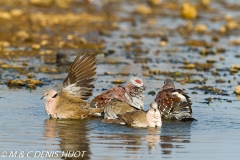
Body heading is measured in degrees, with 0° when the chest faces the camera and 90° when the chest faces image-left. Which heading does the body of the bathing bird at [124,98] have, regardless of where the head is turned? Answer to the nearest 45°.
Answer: approximately 270°

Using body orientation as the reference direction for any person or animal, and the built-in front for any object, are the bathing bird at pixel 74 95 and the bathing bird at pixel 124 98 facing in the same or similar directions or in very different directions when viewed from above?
very different directions

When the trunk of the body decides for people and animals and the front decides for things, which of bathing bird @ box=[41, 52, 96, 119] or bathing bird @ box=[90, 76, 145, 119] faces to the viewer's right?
bathing bird @ box=[90, 76, 145, 119]

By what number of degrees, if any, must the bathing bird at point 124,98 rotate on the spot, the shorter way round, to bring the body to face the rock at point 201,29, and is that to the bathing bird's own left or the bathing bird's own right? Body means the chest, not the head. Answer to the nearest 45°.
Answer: approximately 90° to the bathing bird's own left

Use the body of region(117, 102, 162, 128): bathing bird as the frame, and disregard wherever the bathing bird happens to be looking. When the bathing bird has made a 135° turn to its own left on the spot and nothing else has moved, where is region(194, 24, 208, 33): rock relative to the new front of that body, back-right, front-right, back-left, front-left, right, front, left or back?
front

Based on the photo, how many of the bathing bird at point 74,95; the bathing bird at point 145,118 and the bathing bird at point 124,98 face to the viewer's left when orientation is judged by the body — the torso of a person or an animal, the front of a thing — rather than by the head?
1

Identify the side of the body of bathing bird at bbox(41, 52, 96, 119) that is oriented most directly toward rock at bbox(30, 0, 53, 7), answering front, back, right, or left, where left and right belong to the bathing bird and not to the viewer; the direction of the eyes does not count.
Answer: right

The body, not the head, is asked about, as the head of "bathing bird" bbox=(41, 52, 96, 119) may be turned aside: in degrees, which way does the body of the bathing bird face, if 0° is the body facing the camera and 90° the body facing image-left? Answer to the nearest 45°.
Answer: approximately 90°

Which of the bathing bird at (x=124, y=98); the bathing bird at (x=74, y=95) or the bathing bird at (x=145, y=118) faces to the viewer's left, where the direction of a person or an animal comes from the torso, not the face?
the bathing bird at (x=74, y=95)

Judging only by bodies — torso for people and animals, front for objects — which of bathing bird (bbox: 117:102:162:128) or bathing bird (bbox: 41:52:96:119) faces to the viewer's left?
bathing bird (bbox: 41:52:96:119)

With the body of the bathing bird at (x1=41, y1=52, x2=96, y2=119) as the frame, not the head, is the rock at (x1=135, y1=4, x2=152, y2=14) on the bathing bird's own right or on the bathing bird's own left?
on the bathing bird's own right

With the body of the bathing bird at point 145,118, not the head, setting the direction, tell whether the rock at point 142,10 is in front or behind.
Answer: behind

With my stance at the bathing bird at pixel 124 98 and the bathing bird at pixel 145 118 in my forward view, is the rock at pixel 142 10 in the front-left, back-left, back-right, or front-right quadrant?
back-left

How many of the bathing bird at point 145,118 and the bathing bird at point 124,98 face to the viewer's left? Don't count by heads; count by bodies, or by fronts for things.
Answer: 0
